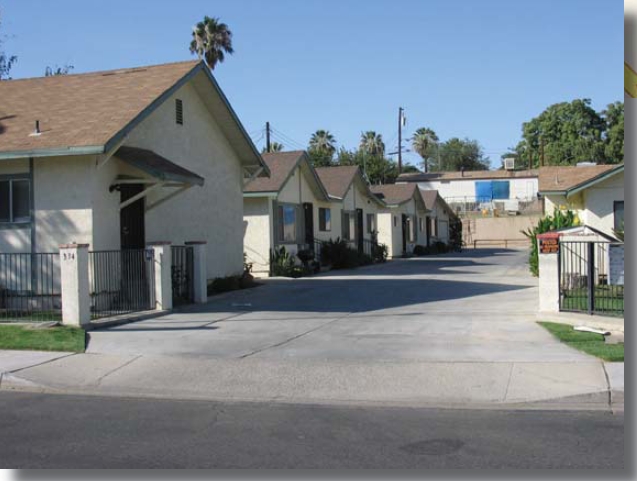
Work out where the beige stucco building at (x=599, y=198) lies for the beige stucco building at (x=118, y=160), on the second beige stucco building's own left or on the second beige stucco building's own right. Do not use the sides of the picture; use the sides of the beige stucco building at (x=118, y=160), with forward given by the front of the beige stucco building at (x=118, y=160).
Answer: on the second beige stucco building's own left

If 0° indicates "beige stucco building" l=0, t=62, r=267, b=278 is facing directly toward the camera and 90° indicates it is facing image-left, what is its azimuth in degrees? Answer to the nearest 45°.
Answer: approximately 315°

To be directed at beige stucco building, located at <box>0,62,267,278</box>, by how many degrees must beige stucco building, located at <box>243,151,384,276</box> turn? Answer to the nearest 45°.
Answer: approximately 45° to its right

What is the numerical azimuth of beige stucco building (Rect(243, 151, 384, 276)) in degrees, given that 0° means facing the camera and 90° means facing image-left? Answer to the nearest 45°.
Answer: approximately 315°

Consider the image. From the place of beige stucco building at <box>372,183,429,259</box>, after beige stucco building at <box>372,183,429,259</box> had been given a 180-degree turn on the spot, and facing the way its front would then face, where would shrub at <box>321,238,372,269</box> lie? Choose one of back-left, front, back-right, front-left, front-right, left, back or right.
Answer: back-left

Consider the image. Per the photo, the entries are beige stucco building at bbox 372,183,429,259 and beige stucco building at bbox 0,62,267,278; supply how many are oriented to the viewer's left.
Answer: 0

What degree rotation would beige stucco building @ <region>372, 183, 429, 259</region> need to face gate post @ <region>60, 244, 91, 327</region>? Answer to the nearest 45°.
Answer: approximately 45° to its right

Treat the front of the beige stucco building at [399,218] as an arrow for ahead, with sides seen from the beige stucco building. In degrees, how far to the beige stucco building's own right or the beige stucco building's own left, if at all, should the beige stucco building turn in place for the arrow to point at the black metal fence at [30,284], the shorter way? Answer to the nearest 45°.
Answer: approximately 45° to the beige stucco building's own right

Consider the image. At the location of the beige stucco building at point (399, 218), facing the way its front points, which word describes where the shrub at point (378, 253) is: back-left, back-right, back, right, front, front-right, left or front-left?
front-right

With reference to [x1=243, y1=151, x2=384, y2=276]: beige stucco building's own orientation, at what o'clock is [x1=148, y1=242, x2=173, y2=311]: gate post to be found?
The gate post is roughly at 2 o'clock from the beige stucco building.
